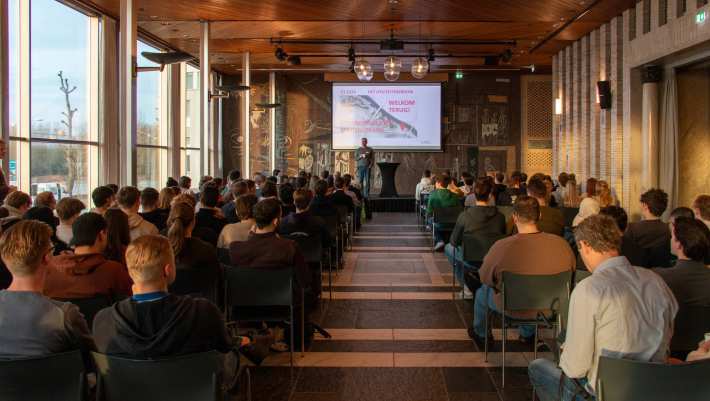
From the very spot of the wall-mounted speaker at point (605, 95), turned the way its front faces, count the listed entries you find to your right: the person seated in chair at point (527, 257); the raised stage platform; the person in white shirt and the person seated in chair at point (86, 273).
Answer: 1

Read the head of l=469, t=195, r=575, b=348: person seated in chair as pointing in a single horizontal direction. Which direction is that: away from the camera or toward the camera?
away from the camera

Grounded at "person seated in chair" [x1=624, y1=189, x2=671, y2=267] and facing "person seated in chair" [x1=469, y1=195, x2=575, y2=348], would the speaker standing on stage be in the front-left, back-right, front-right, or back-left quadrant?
back-right

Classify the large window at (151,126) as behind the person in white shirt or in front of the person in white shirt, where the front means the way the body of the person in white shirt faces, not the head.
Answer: in front

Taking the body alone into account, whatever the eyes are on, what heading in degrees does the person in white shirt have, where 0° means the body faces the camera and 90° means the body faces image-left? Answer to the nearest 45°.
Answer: approximately 135°

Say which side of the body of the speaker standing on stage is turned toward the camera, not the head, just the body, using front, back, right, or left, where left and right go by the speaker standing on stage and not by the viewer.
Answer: front

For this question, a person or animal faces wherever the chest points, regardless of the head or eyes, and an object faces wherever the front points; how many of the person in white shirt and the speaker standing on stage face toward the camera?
1

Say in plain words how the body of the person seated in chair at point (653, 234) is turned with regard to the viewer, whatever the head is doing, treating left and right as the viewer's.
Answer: facing away from the viewer and to the left of the viewer

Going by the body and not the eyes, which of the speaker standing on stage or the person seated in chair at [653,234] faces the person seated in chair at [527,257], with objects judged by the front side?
the speaker standing on stage

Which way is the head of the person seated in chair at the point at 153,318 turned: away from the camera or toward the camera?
away from the camera

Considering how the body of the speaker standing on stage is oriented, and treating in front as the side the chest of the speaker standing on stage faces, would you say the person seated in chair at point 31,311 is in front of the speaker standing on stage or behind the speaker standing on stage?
in front

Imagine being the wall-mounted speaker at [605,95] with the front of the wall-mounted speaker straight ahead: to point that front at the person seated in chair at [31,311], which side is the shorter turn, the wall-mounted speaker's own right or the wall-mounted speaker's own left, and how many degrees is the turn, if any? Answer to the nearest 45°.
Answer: approximately 45° to the wall-mounted speaker's own left
